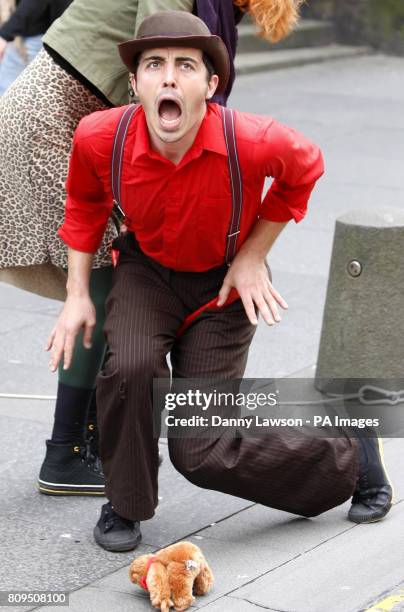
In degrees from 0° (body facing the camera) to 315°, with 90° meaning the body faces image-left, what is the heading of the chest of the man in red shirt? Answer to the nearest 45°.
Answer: approximately 0°

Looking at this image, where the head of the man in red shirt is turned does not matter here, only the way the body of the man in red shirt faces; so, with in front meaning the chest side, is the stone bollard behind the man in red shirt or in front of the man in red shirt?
behind
